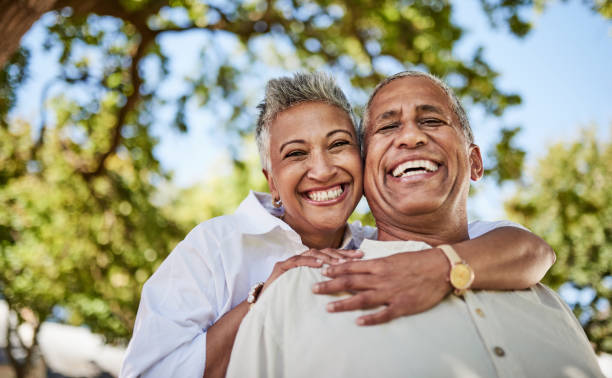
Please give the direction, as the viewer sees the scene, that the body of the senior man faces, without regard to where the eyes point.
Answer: toward the camera

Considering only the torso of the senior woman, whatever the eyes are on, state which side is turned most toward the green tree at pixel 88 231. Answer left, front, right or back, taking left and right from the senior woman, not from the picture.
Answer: back

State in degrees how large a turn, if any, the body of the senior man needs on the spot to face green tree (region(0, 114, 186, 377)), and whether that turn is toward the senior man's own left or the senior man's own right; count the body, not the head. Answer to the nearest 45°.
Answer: approximately 135° to the senior man's own right

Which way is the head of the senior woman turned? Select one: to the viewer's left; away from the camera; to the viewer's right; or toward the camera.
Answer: toward the camera

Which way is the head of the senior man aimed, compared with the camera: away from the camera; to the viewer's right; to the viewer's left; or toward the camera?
toward the camera
